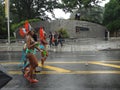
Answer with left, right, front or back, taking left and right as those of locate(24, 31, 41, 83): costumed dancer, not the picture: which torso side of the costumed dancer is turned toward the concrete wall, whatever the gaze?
left

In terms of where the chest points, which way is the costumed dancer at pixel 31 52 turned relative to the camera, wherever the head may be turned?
to the viewer's right
